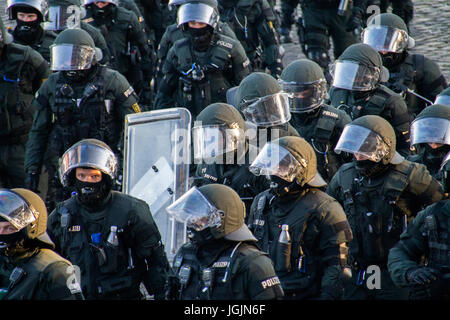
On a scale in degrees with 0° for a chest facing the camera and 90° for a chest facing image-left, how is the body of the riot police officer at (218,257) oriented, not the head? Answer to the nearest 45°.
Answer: approximately 45°

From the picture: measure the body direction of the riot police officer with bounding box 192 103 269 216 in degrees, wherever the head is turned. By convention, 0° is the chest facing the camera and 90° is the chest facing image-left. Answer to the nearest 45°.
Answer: approximately 45°

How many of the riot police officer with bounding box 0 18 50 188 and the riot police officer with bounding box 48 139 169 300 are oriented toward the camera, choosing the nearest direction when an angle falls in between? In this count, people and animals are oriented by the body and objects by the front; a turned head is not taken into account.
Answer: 2

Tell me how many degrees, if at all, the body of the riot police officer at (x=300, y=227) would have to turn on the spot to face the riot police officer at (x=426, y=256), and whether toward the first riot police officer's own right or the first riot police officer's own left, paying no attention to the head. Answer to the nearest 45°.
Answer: approximately 135° to the first riot police officer's own left

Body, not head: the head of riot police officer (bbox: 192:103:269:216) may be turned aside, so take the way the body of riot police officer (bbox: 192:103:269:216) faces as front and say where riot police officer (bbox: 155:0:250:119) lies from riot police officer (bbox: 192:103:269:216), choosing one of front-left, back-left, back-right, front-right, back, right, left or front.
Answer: back-right

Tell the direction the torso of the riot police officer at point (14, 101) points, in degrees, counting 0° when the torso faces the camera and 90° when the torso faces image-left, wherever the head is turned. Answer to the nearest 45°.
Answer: approximately 0°

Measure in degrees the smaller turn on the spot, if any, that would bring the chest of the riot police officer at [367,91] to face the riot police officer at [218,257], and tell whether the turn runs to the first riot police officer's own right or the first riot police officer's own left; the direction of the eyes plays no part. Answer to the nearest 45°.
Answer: approximately 45° to the first riot police officer's own left
